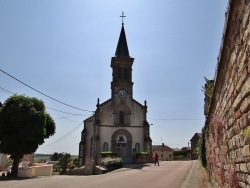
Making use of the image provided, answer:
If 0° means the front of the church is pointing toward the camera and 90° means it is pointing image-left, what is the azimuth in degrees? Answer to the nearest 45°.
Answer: approximately 0°

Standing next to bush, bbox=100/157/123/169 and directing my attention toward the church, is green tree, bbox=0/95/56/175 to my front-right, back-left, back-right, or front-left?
back-left

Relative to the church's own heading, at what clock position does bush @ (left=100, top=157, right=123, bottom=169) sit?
The bush is roughly at 12 o'clock from the church.

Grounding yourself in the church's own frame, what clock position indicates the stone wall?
The stone wall is roughly at 12 o'clock from the church.

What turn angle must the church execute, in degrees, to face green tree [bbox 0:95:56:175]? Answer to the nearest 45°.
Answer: approximately 45° to its right
